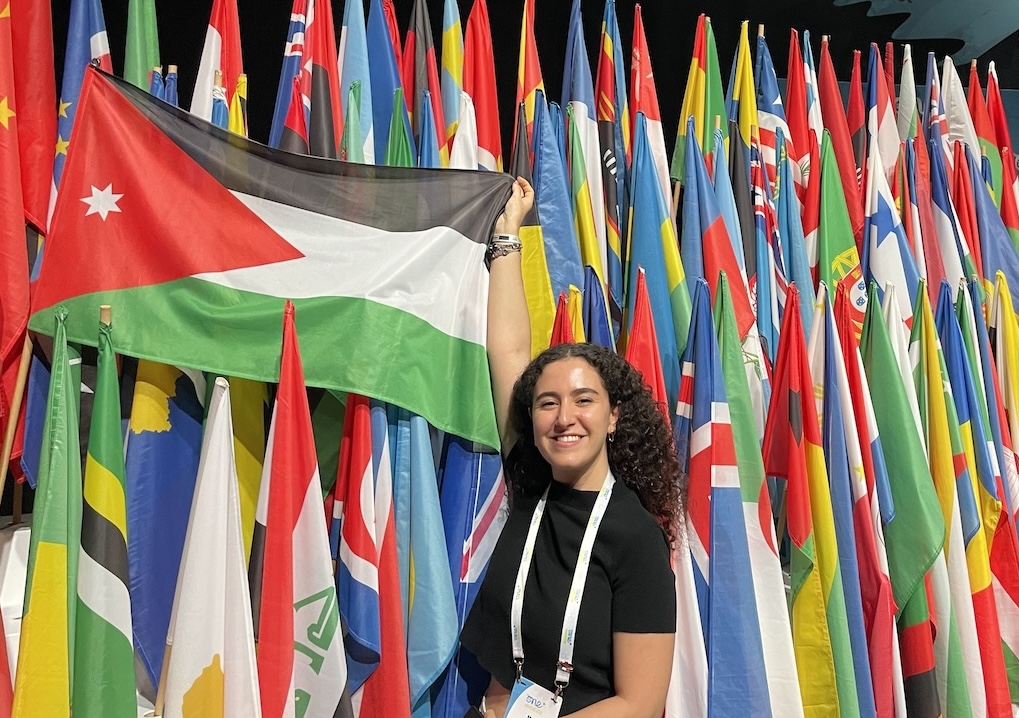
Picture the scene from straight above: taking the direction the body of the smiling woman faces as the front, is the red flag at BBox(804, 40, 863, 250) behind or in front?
behind

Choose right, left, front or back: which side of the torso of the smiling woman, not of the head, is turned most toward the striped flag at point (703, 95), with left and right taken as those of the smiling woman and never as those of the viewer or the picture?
back

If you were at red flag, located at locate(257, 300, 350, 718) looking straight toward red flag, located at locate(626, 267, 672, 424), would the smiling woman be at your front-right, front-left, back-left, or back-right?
front-right

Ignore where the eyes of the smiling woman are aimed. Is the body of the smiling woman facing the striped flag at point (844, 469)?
no

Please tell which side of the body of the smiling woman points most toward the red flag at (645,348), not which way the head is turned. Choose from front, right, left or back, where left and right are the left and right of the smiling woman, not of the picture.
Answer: back

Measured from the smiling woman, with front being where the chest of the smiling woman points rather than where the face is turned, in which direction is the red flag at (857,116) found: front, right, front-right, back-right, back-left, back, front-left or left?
back

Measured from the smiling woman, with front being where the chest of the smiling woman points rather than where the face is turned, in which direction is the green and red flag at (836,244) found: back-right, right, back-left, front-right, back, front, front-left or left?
back

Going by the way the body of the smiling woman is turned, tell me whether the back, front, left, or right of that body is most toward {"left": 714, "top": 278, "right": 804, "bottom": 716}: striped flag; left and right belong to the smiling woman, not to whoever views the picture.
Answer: back

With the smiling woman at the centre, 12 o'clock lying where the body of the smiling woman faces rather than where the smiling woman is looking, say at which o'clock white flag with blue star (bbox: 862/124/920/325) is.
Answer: The white flag with blue star is roughly at 6 o'clock from the smiling woman.
